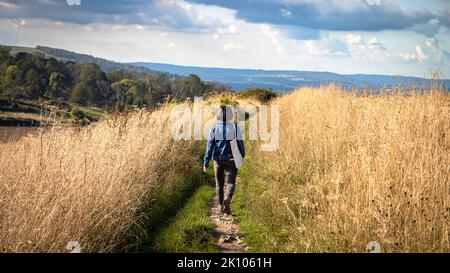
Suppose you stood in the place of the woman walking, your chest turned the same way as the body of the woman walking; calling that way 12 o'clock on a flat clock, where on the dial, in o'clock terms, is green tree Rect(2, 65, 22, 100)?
The green tree is roughly at 11 o'clock from the woman walking.

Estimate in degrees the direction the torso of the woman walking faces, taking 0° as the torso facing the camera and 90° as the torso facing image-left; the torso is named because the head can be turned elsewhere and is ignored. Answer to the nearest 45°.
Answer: approximately 180°

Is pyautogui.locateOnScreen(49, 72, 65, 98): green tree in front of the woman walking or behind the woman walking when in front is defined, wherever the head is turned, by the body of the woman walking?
in front

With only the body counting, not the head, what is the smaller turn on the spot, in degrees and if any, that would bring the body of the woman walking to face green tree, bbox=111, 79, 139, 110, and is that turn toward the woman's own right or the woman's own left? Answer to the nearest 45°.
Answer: approximately 45° to the woman's own left
